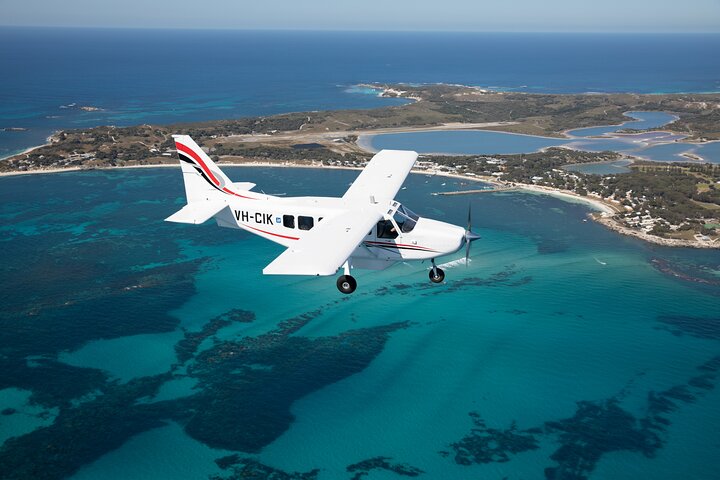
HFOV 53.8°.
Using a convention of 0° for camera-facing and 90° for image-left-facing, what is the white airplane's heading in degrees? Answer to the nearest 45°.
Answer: approximately 270°
